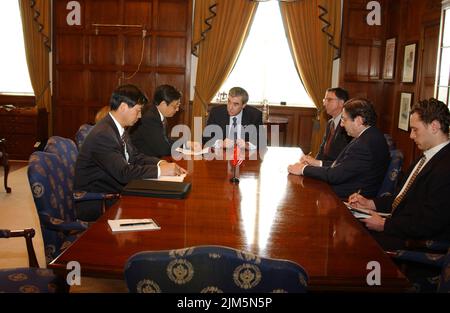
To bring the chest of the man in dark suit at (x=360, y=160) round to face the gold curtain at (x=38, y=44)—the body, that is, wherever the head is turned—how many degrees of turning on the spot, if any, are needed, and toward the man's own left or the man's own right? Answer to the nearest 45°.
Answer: approximately 45° to the man's own right

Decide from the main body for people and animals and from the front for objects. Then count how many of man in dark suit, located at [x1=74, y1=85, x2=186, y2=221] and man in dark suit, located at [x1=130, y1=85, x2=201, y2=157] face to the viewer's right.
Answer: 2

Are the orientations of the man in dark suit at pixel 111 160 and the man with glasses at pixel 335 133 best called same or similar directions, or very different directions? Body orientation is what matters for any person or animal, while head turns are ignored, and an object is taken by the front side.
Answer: very different directions

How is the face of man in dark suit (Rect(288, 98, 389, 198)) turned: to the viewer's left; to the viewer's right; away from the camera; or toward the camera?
to the viewer's left

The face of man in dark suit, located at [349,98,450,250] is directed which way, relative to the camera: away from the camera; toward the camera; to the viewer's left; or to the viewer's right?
to the viewer's left

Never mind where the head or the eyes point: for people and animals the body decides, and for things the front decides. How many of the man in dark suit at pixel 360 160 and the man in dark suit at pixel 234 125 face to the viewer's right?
0

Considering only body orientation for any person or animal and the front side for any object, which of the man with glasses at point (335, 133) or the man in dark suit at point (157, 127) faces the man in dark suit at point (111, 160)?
the man with glasses

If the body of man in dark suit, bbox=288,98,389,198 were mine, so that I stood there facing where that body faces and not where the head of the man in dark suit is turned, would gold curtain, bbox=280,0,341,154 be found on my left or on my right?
on my right

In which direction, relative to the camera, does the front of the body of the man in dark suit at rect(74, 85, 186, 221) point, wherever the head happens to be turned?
to the viewer's right

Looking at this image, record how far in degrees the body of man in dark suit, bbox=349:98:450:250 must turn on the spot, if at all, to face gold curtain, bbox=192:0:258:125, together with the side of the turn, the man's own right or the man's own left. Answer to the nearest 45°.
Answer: approximately 45° to the man's own right

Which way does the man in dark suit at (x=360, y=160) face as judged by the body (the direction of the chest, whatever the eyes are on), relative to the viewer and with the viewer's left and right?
facing to the left of the viewer

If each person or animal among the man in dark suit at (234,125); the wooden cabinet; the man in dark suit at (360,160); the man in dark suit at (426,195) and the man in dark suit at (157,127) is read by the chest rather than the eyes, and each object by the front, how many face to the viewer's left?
2

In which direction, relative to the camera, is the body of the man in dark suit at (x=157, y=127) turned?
to the viewer's right

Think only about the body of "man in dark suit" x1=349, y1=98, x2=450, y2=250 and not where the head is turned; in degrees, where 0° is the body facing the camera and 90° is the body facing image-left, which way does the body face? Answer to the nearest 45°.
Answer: approximately 90°

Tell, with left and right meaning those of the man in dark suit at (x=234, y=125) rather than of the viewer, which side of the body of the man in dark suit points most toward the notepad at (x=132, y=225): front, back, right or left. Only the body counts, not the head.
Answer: front
